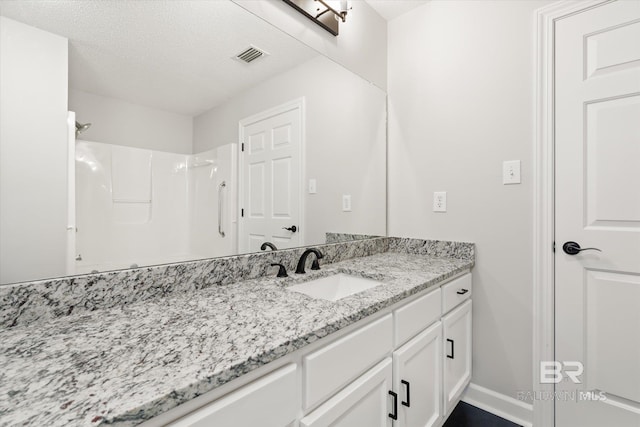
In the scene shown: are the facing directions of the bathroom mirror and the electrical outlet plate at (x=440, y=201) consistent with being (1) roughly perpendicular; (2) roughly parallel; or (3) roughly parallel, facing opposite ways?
roughly perpendicular

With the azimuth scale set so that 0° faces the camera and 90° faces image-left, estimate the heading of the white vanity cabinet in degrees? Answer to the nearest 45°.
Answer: approximately 315°

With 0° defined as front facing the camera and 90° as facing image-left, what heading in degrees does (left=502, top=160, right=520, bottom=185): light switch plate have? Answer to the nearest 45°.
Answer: approximately 0°

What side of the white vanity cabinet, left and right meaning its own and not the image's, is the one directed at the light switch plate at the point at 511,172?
left

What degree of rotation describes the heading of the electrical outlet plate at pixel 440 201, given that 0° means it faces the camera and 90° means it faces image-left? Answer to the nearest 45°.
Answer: approximately 0°

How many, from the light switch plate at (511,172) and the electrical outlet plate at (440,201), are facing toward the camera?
2

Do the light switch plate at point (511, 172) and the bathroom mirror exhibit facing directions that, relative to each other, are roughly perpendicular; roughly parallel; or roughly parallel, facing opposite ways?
roughly perpendicular
